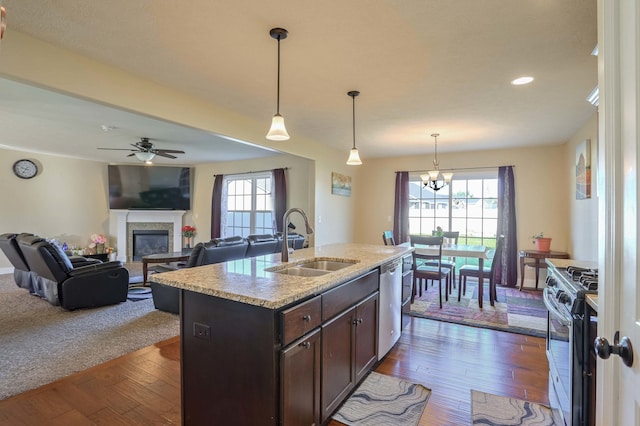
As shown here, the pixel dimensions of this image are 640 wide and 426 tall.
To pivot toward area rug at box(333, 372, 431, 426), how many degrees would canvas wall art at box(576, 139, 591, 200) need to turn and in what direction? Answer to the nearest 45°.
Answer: approximately 90° to its left

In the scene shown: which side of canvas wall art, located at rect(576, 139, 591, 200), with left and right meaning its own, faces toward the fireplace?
front

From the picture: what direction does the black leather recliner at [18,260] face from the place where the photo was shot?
facing away from the viewer and to the right of the viewer

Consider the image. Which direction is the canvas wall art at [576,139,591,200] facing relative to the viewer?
to the viewer's left

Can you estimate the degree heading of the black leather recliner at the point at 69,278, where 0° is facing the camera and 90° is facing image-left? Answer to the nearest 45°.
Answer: approximately 225°

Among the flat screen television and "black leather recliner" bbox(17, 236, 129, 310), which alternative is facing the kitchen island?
the flat screen television

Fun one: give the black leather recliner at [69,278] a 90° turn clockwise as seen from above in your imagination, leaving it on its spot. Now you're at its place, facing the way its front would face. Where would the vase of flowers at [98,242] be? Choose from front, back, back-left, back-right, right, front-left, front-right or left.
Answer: back-left

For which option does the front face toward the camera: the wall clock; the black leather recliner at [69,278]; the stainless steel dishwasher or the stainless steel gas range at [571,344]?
the wall clock

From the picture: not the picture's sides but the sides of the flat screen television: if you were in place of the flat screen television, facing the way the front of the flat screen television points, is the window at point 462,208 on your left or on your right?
on your left

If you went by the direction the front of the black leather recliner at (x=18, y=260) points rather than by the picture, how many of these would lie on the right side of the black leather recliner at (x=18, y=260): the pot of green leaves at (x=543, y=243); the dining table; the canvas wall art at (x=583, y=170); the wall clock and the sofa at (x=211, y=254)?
4

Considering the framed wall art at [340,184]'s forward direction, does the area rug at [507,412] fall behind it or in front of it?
in front

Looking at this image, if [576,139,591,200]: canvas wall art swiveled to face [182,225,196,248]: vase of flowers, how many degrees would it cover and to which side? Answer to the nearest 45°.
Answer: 0° — it already faces it

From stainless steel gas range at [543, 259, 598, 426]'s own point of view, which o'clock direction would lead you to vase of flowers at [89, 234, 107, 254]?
The vase of flowers is roughly at 12 o'clock from the stainless steel gas range.

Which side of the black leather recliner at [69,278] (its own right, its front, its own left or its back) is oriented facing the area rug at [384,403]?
right

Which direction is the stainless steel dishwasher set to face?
to the viewer's right

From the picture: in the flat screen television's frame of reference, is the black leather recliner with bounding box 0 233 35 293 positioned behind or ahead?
ahead
